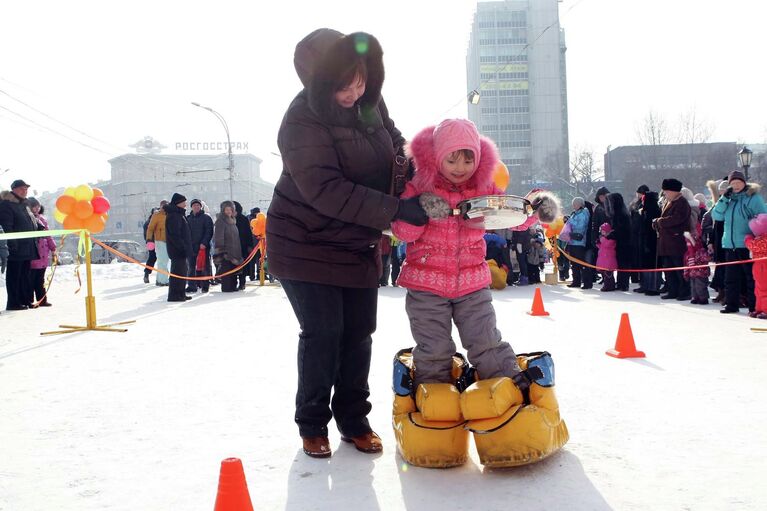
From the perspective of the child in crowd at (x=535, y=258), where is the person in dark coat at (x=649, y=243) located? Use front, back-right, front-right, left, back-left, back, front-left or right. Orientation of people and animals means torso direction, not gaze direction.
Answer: front-left

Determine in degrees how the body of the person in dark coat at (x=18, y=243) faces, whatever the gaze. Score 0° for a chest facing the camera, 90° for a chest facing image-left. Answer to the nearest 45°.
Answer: approximately 315°

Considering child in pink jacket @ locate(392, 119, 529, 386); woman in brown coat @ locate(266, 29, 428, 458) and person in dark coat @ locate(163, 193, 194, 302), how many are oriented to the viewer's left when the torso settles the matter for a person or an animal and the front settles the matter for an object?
0

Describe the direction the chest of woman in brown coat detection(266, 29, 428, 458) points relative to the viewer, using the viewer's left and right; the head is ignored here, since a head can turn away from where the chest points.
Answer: facing the viewer and to the right of the viewer

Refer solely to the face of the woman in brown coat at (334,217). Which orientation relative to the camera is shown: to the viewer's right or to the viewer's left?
to the viewer's right

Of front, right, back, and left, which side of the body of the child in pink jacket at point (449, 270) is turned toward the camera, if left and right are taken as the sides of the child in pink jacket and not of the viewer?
front

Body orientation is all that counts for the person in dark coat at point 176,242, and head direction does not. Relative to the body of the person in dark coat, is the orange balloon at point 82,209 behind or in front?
behind

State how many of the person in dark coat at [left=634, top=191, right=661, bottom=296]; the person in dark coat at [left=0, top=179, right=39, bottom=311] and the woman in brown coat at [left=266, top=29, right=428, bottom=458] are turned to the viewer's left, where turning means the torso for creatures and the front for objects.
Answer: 1

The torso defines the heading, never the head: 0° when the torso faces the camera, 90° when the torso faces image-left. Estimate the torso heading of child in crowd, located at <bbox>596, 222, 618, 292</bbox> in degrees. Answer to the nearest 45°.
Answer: approximately 45°

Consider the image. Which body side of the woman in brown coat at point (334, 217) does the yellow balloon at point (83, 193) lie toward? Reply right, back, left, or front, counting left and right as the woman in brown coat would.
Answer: back

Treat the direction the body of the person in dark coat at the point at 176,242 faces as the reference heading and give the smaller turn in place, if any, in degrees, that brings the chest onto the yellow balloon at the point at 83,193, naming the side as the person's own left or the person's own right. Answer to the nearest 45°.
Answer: approximately 135° to the person's own right
